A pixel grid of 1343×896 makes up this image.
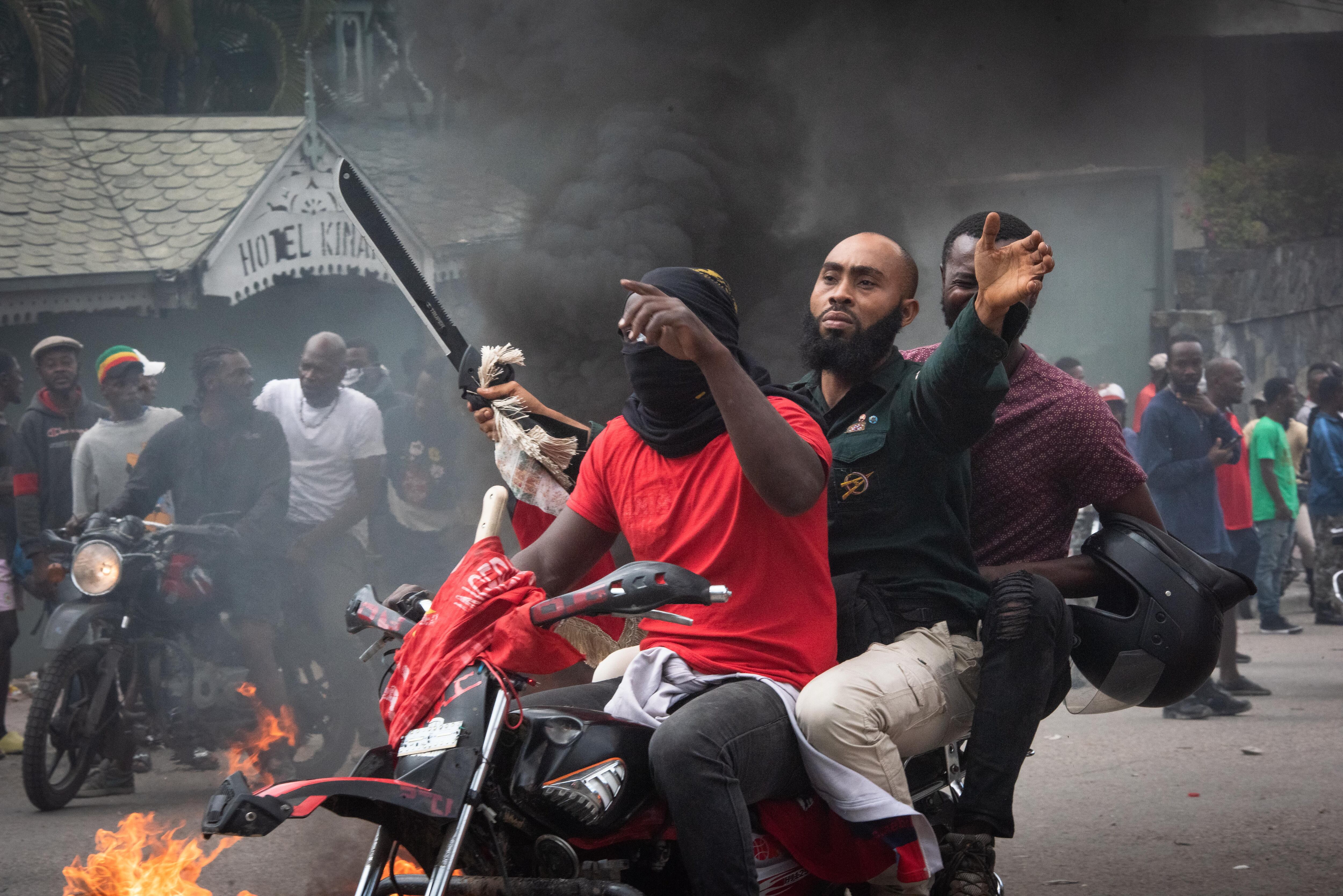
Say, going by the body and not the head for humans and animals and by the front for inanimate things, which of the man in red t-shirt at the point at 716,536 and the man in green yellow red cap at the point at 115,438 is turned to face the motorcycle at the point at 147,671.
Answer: the man in green yellow red cap

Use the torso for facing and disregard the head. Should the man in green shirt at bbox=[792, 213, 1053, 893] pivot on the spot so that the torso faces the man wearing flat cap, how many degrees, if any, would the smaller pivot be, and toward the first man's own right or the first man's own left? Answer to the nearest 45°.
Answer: approximately 90° to the first man's own right

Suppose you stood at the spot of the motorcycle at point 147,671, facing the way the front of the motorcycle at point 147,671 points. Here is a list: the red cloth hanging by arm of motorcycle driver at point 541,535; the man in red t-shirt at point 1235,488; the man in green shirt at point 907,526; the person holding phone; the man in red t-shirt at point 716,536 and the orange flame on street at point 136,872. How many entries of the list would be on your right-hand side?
0

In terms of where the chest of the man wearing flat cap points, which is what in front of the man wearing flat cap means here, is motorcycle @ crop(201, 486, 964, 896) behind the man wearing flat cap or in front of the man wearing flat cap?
in front

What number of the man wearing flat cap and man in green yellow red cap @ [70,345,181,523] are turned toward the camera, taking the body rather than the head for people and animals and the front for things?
2

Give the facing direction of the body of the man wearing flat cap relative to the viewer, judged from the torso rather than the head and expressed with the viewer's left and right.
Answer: facing the viewer

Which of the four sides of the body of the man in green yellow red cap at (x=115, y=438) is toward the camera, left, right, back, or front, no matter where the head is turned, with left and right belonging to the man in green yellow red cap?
front

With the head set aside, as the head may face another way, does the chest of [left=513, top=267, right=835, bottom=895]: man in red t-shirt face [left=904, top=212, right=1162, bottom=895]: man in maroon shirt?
no

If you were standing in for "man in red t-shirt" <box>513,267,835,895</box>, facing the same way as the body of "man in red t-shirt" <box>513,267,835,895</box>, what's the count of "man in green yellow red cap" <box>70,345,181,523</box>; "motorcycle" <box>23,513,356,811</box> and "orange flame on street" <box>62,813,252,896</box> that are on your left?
0

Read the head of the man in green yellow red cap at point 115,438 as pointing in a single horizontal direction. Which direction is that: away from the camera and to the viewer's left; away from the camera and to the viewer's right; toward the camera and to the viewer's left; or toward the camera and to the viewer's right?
toward the camera and to the viewer's right

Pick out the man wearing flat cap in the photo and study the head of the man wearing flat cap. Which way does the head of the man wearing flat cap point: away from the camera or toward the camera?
toward the camera

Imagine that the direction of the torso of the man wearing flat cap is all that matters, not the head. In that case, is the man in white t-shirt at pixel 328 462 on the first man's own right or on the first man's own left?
on the first man's own left

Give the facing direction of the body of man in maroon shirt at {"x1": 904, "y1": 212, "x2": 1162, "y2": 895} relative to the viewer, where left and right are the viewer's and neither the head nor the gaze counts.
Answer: facing the viewer and to the left of the viewer

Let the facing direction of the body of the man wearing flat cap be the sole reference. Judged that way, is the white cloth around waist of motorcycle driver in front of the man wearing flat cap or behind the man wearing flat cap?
in front

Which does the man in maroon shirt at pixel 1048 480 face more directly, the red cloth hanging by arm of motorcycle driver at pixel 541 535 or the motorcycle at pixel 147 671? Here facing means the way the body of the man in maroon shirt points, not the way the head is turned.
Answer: the red cloth hanging by arm of motorcycle driver

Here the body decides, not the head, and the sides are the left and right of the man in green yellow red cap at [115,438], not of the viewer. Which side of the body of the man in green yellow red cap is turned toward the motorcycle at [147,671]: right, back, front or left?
front

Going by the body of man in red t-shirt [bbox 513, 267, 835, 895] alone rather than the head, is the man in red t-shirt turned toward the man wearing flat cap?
no

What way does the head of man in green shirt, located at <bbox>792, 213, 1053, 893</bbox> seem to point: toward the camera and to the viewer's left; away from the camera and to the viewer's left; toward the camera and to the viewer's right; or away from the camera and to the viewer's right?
toward the camera and to the viewer's left

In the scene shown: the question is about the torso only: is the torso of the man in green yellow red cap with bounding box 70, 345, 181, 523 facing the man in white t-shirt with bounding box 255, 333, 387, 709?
no

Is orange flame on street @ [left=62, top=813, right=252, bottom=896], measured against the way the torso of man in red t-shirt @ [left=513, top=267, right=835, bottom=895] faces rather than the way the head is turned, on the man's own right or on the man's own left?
on the man's own right
